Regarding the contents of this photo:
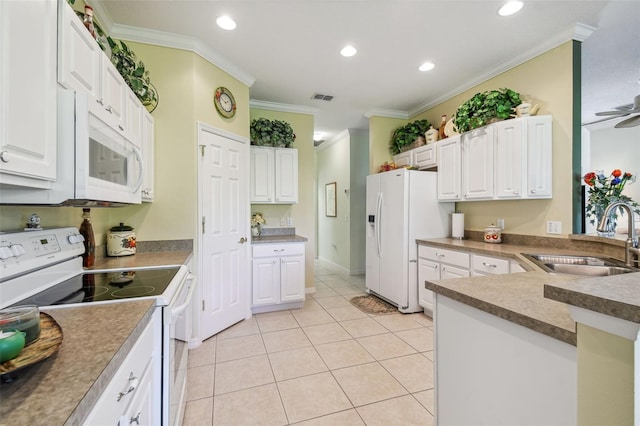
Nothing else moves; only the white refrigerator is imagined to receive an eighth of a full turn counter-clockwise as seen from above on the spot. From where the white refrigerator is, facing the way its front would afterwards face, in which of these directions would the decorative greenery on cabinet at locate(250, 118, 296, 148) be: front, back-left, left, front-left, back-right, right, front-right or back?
right

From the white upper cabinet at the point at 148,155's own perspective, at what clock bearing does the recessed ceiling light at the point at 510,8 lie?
The recessed ceiling light is roughly at 1 o'clock from the white upper cabinet.

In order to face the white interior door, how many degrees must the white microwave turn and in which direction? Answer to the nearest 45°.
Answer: approximately 90° to its left

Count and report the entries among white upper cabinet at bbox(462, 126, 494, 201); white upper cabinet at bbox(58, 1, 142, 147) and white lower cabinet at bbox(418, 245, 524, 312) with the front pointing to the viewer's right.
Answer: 1

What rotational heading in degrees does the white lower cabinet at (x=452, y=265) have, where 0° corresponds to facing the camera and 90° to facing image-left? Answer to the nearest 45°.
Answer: approximately 45°

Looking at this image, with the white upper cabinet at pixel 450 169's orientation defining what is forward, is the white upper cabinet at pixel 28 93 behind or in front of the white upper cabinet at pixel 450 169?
in front

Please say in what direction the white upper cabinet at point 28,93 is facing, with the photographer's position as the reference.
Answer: facing the viewer and to the right of the viewer

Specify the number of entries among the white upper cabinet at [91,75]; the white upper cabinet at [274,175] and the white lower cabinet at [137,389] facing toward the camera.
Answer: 1

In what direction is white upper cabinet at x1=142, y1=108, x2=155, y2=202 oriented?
to the viewer's right

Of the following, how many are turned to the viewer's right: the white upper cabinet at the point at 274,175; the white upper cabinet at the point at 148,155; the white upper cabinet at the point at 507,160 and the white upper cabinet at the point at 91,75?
2

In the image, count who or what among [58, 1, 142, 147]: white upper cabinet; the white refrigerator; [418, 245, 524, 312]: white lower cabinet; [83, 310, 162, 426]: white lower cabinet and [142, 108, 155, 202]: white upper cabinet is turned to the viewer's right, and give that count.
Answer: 3

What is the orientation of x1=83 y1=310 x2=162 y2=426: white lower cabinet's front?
to the viewer's right

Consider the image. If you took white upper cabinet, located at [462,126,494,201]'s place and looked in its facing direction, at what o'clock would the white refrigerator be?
The white refrigerator is roughly at 2 o'clock from the white upper cabinet.
